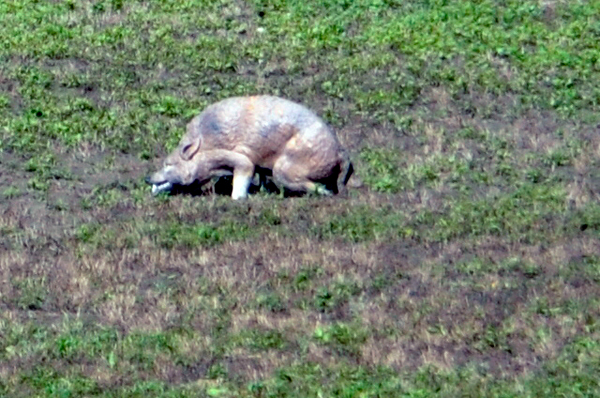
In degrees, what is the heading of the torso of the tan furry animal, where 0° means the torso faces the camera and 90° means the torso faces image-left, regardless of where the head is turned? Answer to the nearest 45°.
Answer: approximately 90°
